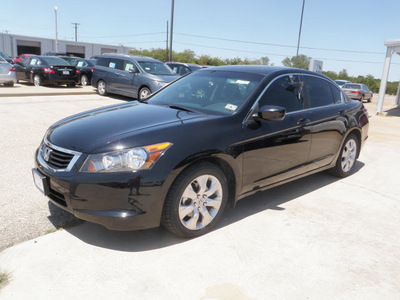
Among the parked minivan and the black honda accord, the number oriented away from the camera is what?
0

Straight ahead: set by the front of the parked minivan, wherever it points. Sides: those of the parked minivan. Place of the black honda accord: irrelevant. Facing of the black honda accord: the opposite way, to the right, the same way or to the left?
to the right

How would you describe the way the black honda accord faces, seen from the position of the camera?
facing the viewer and to the left of the viewer

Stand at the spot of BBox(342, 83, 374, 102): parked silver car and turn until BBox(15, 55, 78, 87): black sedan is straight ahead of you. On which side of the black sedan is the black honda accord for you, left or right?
left

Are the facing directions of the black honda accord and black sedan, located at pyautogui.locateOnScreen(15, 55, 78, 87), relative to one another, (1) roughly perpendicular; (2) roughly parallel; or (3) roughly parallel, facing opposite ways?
roughly perpendicular

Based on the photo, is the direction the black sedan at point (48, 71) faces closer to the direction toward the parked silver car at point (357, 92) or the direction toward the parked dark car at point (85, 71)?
the parked dark car

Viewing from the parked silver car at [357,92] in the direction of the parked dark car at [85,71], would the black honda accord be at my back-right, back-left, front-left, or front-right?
front-left

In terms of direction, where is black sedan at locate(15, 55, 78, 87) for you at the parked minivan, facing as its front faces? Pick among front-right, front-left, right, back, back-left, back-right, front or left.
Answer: back

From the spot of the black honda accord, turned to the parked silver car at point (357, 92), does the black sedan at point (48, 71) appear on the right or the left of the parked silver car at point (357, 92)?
left

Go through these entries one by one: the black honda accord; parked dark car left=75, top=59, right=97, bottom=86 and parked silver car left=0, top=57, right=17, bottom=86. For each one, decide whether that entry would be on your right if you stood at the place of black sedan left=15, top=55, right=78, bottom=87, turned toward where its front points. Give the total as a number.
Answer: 1

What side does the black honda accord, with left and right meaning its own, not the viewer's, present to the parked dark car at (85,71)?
right

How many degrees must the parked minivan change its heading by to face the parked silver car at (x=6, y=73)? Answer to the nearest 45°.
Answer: approximately 180°

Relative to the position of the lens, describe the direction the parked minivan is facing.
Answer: facing the viewer and to the right of the viewer

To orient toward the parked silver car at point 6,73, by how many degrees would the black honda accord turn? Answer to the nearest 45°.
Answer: approximately 90° to its right
